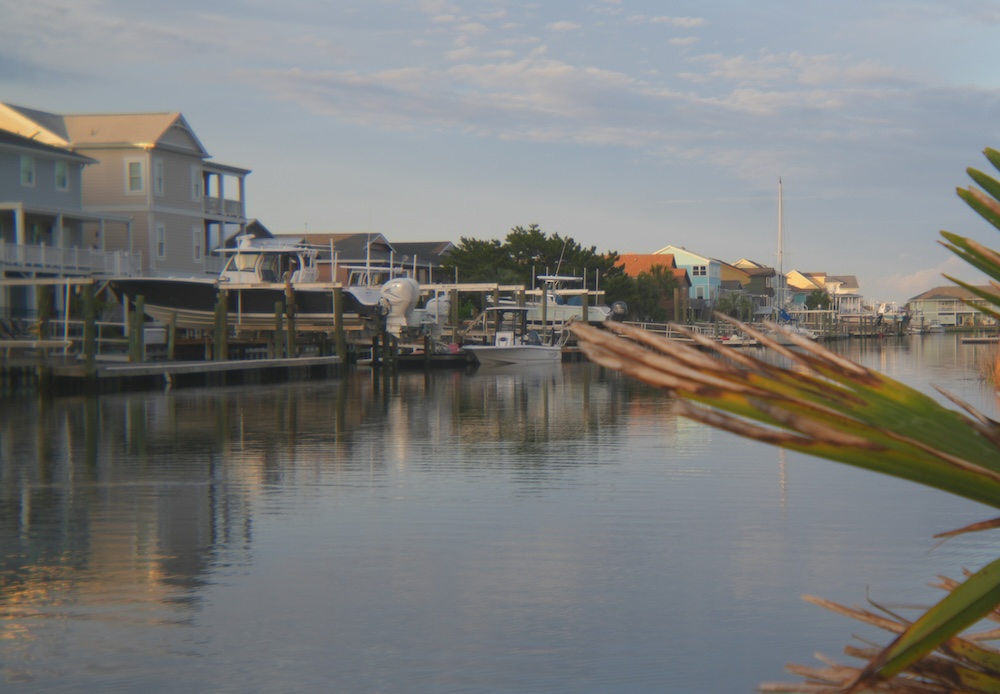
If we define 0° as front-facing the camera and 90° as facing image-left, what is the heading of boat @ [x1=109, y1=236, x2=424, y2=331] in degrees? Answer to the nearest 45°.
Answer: approximately 90°

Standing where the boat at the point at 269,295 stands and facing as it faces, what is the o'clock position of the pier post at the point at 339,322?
The pier post is roughly at 8 o'clock from the boat.

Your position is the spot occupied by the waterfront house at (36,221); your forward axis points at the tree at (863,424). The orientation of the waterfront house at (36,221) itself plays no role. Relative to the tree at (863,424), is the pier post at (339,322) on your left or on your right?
left

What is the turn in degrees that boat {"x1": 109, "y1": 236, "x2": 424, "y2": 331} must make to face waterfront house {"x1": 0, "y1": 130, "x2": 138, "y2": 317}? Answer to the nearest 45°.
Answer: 0° — it already faces it

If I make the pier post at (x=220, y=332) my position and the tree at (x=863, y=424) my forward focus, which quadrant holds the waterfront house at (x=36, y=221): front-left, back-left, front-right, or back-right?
back-right

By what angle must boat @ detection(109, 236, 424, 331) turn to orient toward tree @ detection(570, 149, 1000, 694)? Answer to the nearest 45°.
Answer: approximately 90° to its left

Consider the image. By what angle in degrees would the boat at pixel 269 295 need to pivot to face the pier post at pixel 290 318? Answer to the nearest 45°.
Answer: approximately 90° to its left

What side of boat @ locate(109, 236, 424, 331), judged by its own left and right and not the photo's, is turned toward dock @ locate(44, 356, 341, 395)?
left

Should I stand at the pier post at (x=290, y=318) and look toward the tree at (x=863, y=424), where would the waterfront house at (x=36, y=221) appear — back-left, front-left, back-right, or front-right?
back-right
